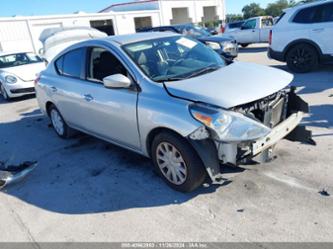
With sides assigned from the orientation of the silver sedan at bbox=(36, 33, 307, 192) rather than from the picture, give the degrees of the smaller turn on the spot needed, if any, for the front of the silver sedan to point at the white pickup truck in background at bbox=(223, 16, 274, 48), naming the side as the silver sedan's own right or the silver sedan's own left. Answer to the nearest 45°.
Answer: approximately 135° to the silver sedan's own left

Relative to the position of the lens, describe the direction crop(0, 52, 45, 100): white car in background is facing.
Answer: facing the viewer and to the right of the viewer

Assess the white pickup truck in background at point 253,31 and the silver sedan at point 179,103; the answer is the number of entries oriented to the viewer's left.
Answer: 1

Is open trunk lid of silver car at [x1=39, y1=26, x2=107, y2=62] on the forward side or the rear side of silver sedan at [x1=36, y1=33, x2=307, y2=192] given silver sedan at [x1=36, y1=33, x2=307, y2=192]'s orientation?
on the rear side

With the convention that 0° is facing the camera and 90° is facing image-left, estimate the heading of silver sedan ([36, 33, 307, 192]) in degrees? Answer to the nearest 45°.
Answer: approximately 315°

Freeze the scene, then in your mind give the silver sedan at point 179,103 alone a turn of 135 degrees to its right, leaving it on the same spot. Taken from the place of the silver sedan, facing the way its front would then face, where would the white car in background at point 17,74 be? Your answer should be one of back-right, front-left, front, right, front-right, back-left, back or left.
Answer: front-right

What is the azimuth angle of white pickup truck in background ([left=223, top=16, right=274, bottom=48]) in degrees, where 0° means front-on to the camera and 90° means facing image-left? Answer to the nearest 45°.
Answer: approximately 90°

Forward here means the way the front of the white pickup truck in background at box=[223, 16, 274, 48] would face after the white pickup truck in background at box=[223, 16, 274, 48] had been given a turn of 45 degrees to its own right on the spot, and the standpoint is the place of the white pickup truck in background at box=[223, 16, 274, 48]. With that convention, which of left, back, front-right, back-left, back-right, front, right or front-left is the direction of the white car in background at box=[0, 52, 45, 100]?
left
